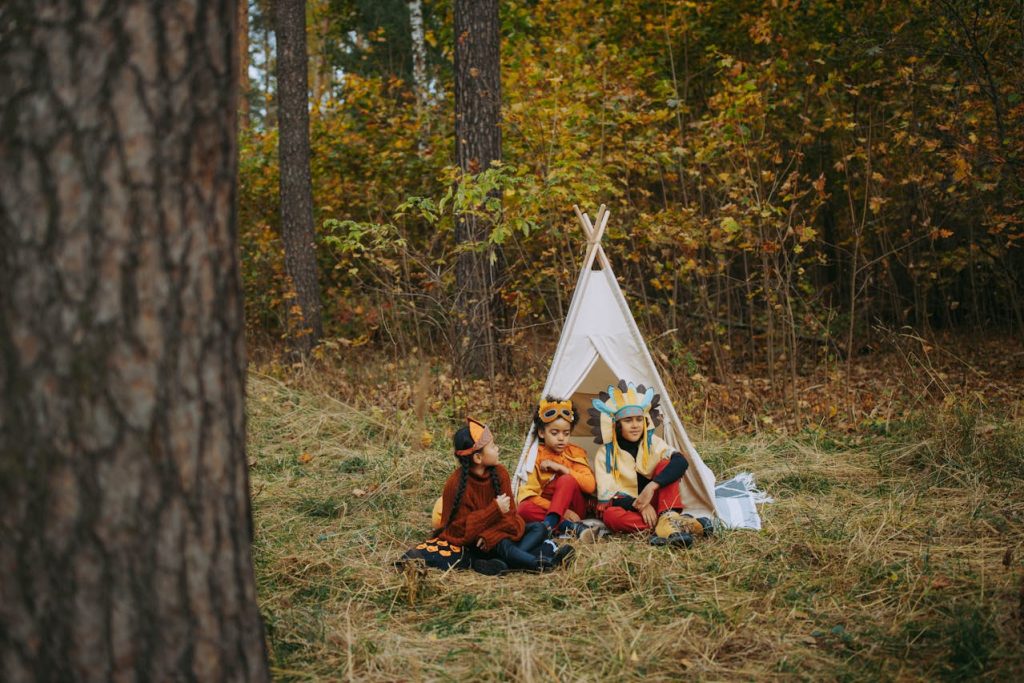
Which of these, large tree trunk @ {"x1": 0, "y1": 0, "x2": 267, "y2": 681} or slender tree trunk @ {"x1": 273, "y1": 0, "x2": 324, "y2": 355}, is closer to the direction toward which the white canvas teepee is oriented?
the large tree trunk

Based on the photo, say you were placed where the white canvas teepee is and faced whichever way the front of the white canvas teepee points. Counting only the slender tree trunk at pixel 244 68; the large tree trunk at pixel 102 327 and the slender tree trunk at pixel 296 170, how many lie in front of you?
1

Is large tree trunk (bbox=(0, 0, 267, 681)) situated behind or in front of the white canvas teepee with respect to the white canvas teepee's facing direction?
in front

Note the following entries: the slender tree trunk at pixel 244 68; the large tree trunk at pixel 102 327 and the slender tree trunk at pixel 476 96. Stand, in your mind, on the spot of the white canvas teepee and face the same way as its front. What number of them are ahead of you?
1

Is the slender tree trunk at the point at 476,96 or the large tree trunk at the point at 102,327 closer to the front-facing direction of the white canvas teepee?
the large tree trunk

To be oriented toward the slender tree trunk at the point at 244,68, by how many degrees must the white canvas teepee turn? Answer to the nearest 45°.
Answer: approximately 135° to its right

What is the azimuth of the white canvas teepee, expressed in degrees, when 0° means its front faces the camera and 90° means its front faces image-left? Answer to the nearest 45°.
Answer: approximately 0°
